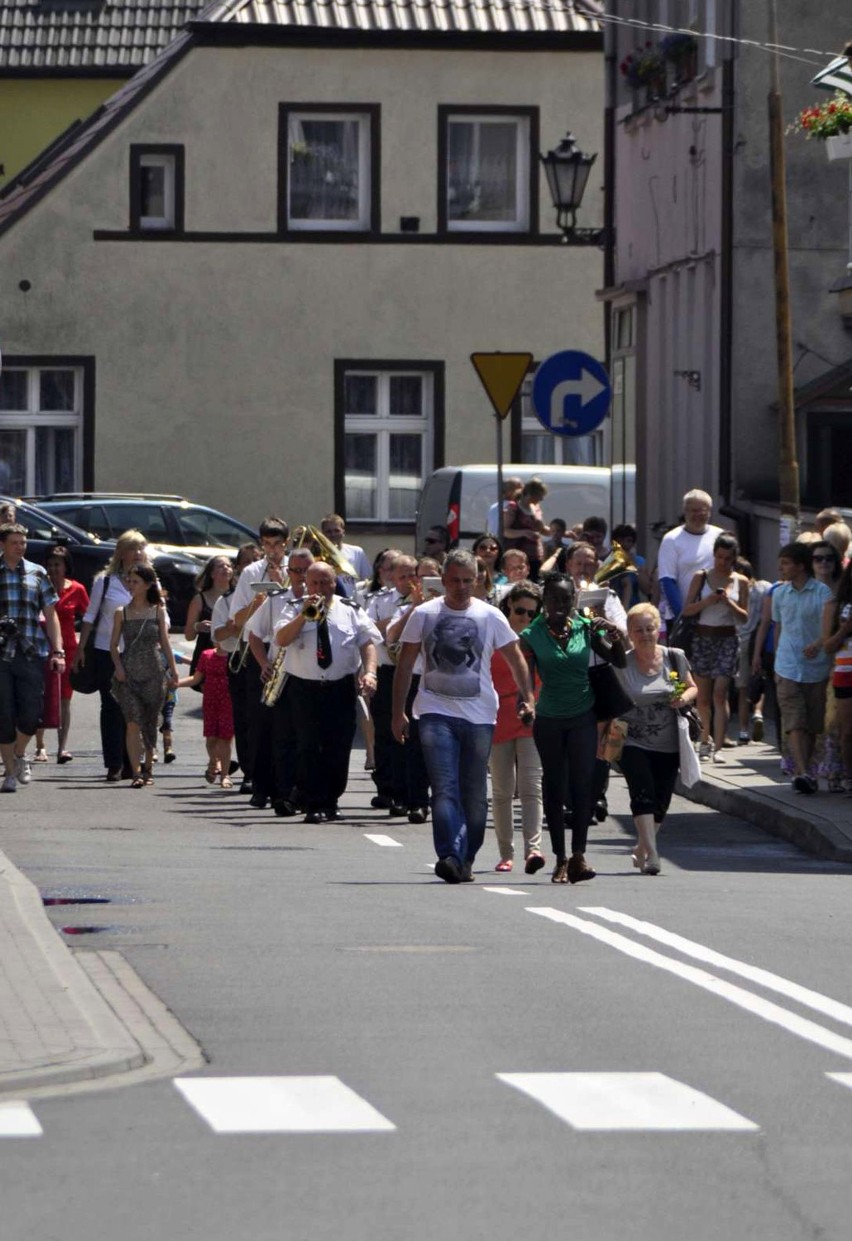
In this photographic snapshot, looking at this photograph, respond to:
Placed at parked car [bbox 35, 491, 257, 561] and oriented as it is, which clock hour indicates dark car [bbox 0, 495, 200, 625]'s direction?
The dark car is roughly at 4 o'clock from the parked car.

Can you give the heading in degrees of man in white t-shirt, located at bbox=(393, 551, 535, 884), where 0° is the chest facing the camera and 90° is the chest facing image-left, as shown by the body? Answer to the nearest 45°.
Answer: approximately 0°

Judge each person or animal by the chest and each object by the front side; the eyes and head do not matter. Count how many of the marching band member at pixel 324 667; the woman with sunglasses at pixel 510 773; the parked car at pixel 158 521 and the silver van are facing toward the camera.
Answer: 2

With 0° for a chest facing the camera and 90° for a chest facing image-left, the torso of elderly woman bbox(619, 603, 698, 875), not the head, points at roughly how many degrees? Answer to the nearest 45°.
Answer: approximately 0°

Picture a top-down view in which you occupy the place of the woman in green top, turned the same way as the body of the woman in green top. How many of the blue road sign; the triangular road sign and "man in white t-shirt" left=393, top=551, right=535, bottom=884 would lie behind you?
2

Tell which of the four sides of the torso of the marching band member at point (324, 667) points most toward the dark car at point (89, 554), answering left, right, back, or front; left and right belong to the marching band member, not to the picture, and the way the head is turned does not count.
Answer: back

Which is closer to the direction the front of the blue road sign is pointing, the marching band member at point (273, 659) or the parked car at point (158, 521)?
the marching band member

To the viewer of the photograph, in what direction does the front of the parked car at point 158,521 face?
facing to the right of the viewer

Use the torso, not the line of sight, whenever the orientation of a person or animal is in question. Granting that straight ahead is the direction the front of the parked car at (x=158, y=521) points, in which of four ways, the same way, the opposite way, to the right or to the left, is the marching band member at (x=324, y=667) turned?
to the right
